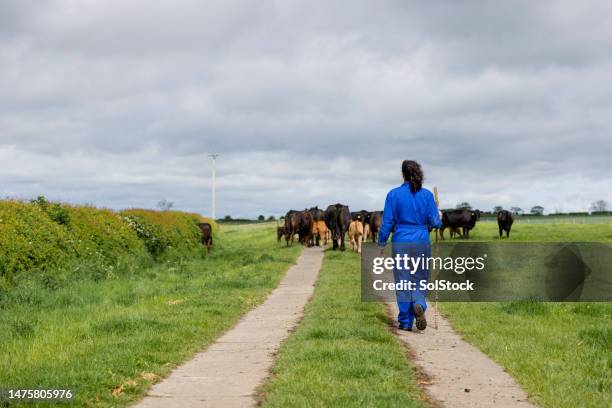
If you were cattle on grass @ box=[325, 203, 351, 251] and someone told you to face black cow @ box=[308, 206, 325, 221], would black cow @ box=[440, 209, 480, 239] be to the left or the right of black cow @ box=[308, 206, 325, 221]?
right

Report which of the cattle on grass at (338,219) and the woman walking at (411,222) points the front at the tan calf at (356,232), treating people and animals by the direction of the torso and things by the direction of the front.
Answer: the woman walking

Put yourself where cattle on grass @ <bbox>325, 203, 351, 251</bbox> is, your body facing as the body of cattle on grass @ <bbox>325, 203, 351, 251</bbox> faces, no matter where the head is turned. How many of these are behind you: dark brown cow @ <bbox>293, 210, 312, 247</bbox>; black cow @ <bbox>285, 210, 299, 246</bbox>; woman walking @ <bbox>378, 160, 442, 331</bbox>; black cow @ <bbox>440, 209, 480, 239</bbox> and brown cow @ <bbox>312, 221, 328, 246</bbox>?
1

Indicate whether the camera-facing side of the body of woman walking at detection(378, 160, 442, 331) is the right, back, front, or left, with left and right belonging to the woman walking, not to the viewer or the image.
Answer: back

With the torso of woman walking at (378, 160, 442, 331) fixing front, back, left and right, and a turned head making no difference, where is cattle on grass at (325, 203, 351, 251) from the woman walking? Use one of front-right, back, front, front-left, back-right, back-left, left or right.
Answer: front

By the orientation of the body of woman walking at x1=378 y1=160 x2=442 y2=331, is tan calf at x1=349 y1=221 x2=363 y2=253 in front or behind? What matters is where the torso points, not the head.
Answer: in front
